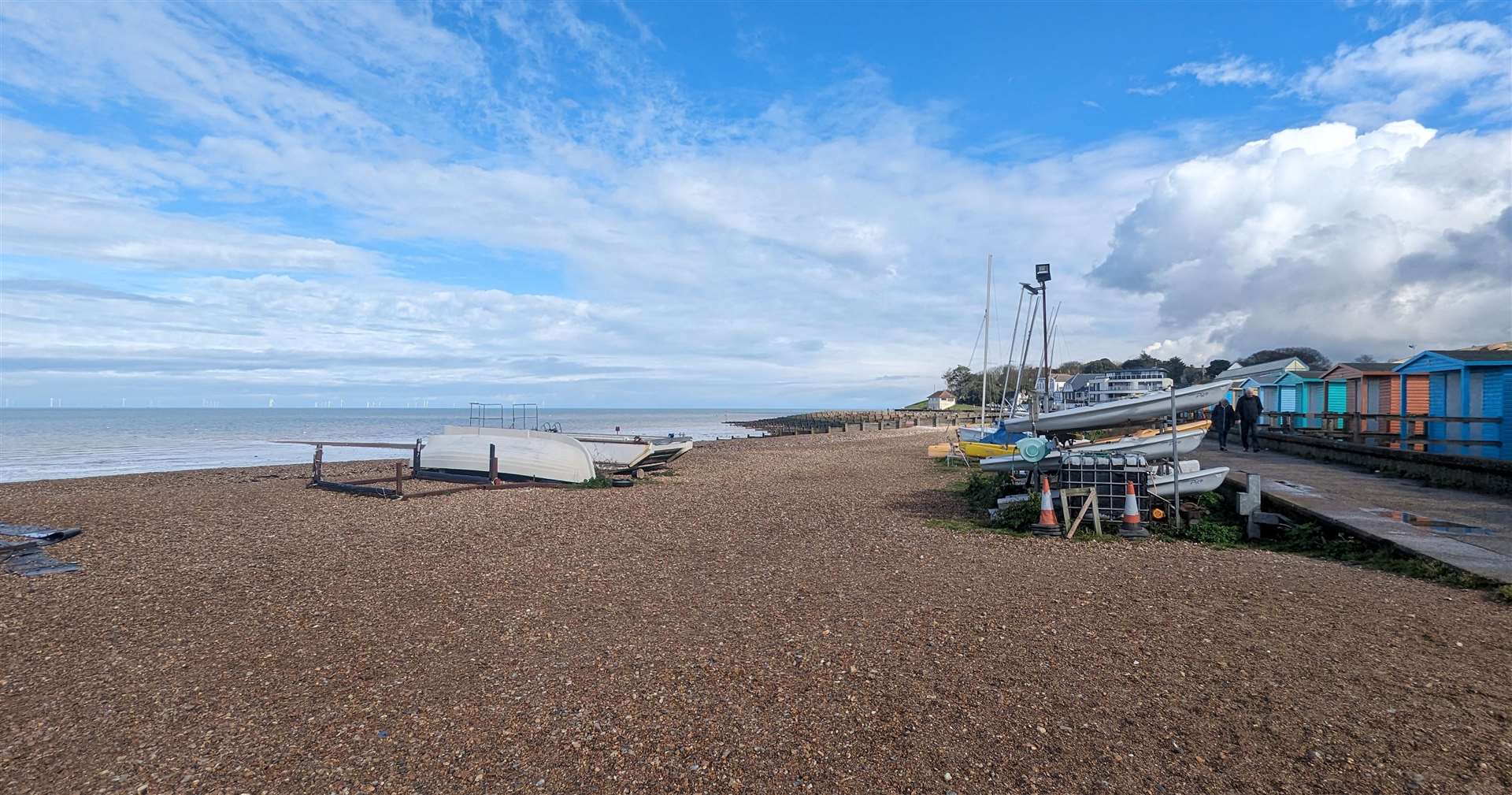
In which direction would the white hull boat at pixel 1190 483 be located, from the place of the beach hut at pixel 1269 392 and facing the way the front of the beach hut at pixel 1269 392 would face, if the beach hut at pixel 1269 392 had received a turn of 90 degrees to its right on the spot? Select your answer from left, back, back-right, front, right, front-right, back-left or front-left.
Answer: back-left

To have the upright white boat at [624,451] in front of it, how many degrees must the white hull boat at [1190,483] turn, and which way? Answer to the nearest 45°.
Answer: approximately 180°

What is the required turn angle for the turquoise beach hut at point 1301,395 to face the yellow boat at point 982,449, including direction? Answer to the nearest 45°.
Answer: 0° — it already faces it

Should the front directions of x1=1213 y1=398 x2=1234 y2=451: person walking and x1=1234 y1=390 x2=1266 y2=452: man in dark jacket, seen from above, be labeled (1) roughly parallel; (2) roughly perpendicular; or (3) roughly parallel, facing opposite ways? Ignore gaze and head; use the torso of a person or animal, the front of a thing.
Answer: roughly parallel

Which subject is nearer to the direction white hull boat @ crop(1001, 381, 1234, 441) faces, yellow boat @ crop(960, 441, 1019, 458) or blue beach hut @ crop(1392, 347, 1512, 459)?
the blue beach hut

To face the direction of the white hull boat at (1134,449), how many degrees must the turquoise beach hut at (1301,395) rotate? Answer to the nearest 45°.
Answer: approximately 45° to its left

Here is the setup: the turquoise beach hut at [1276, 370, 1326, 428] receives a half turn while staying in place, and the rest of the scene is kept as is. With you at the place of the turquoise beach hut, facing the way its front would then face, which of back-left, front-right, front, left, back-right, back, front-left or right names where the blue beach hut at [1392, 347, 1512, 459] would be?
back-right

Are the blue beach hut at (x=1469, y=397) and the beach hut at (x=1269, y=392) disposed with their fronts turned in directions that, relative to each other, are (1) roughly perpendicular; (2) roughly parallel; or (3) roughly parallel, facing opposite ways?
roughly parallel

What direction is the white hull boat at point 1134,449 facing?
to the viewer's right

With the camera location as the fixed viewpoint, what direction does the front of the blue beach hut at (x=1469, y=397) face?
facing the viewer and to the left of the viewer

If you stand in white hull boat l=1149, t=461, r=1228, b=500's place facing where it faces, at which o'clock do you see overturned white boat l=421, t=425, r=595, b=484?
The overturned white boat is roughly at 6 o'clock from the white hull boat.

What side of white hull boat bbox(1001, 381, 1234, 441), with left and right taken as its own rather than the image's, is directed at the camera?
right

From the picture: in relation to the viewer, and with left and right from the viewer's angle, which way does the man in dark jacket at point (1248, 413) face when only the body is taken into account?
facing the viewer

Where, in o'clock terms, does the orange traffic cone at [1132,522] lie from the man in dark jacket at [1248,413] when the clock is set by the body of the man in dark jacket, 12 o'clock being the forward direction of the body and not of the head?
The orange traffic cone is roughly at 12 o'clock from the man in dark jacket.

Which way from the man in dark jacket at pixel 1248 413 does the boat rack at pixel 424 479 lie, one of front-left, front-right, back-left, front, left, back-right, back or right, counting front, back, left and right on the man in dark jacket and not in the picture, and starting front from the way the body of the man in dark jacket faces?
front-right

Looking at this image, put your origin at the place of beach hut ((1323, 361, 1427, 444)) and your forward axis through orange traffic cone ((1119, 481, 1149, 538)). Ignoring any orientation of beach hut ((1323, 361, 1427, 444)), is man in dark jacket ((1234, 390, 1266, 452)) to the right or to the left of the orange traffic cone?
right

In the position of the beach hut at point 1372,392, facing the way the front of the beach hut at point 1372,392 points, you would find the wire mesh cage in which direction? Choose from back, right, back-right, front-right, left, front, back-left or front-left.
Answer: front-left
